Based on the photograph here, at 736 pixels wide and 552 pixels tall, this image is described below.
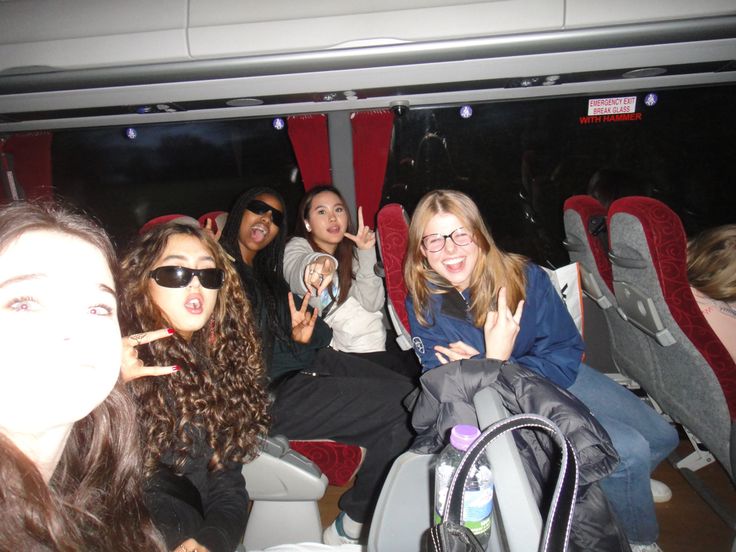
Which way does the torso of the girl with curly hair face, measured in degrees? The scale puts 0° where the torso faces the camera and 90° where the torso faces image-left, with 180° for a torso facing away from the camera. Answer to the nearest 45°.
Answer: approximately 0°

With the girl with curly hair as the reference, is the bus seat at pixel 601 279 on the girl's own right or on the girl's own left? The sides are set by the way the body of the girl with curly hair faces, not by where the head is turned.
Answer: on the girl's own left
